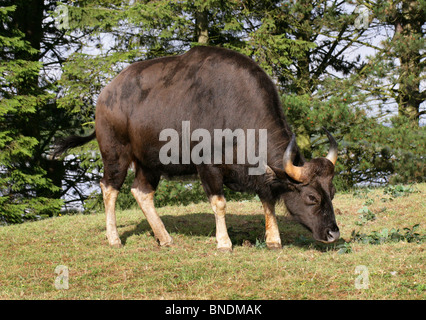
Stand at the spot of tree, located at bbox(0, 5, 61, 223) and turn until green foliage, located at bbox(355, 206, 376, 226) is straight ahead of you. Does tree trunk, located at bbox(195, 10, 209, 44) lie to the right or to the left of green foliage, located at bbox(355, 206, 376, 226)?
left

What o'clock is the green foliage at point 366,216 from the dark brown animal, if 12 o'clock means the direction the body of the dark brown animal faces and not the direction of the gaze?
The green foliage is roughly at 11 o'clock from the dark brown animal.

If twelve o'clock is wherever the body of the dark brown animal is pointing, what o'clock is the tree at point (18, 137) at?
The tree is roughly at 8 o'clock from the dark brown animal.

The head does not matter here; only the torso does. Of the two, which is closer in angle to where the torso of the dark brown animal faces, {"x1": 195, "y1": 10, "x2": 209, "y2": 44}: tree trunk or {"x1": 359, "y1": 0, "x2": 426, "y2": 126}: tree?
the tree

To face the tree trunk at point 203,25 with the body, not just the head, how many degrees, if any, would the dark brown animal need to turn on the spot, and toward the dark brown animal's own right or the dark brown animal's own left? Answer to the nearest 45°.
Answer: approximately 90° to the dark brown animal's own left

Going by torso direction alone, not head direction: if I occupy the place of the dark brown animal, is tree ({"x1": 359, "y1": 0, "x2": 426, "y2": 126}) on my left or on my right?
on my left

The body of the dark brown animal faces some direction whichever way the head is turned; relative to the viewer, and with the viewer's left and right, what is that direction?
facing to the right of the viewer

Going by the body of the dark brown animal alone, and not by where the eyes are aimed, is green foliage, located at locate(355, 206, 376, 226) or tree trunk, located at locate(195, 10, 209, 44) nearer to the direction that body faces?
the green foliage
